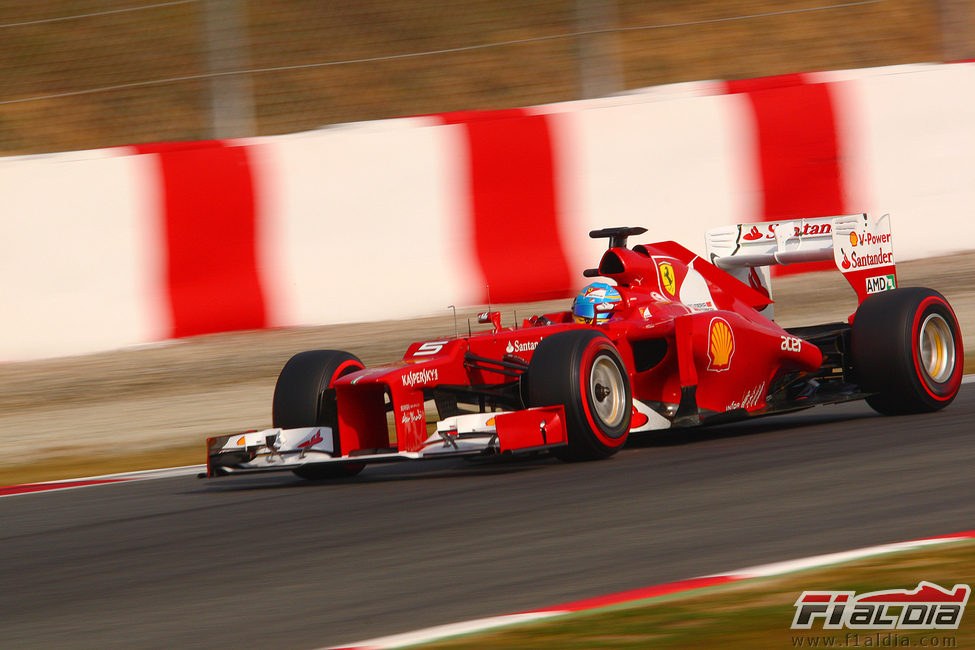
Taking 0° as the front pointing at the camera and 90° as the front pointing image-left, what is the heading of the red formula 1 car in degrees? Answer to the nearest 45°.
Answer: approximately 45°
